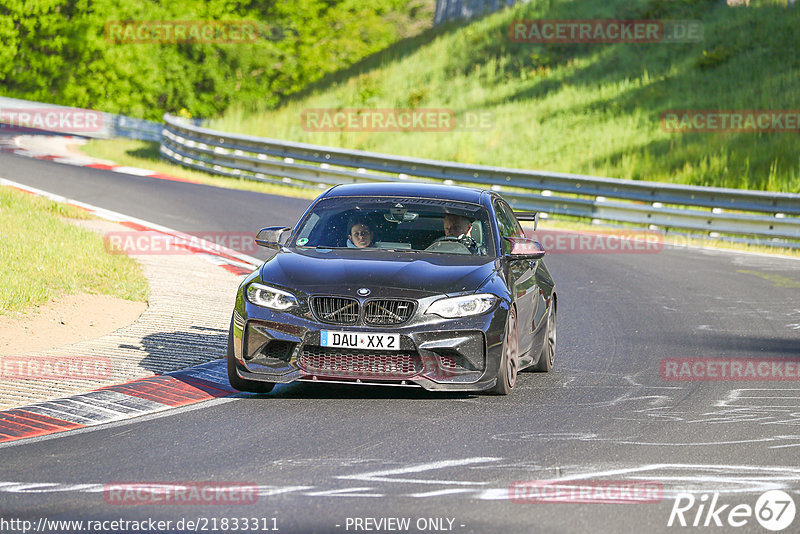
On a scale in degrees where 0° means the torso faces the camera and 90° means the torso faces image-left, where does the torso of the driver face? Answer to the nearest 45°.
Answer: approximately 0°

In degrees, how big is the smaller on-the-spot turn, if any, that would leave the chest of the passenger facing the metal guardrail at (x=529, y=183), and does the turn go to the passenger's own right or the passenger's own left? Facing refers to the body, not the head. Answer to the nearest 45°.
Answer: approximately 180°

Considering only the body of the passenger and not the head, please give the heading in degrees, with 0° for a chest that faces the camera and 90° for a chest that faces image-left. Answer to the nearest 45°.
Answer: approximately 0°

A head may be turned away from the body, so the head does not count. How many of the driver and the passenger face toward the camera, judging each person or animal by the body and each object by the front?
2

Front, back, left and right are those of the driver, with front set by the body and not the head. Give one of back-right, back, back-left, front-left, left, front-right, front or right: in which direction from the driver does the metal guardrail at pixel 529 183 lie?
back

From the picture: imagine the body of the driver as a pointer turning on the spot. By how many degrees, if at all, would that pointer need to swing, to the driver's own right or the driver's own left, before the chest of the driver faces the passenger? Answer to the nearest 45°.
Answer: approximately 90° to the driver's own right

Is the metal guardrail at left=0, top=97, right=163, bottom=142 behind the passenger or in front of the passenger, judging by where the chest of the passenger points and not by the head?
behind

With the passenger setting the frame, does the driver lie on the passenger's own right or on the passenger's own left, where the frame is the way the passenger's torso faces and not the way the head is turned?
on the passenger's own left
